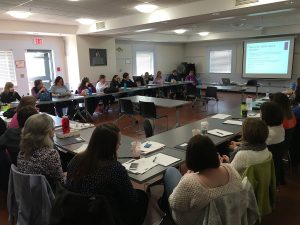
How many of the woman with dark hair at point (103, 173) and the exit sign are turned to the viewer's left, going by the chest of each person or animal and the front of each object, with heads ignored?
0

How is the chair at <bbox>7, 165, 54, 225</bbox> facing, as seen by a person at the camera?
facing away from the viewer and to the right of the viewer

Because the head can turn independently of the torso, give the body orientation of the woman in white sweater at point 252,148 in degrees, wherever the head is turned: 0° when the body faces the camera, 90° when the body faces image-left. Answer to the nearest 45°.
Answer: approximately 135°

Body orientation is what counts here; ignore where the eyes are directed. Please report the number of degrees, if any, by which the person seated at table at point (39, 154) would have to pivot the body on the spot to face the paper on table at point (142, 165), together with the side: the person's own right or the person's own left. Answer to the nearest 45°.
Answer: approximately 45° to the person's own right

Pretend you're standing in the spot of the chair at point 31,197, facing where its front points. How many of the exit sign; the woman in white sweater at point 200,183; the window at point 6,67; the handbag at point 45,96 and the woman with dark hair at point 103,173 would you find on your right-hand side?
2

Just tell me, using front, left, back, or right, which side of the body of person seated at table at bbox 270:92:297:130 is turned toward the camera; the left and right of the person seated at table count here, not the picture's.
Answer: left

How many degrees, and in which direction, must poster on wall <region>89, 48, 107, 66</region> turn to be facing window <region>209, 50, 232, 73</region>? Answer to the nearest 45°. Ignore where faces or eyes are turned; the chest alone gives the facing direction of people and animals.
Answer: approximately 90° to its left

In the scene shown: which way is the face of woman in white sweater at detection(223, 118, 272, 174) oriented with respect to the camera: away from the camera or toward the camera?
away from the camera

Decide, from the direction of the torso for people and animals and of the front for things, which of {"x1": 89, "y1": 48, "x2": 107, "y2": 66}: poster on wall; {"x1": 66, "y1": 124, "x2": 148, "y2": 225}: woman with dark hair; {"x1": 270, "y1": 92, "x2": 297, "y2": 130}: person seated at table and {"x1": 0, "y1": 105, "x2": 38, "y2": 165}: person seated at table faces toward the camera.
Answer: the poster on wall

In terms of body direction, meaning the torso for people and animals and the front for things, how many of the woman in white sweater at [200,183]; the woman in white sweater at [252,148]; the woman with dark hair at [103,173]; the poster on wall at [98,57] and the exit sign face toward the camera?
2

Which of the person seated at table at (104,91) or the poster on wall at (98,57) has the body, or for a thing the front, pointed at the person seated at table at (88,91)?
the poster on wall

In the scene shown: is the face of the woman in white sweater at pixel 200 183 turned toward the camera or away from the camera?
away from the camera

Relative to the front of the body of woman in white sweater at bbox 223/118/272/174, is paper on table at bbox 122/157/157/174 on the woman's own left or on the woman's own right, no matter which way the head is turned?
on the woman's own left

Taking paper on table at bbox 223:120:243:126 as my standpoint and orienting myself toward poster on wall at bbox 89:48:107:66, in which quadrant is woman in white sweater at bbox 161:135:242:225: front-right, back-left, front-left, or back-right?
back-left

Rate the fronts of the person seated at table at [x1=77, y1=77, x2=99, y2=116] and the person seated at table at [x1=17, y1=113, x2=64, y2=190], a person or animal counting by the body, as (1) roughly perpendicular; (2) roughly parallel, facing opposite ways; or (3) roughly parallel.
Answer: roughly perpendicular

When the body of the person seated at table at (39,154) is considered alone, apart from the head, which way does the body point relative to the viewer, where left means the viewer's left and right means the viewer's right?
facing away from the viewer and to the right of the viewer
